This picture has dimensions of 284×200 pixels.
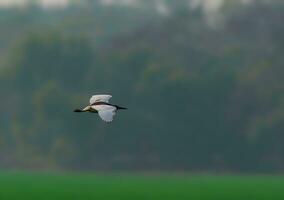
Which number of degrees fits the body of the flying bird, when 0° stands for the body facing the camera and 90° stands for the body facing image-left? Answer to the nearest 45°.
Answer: approximately 90°
